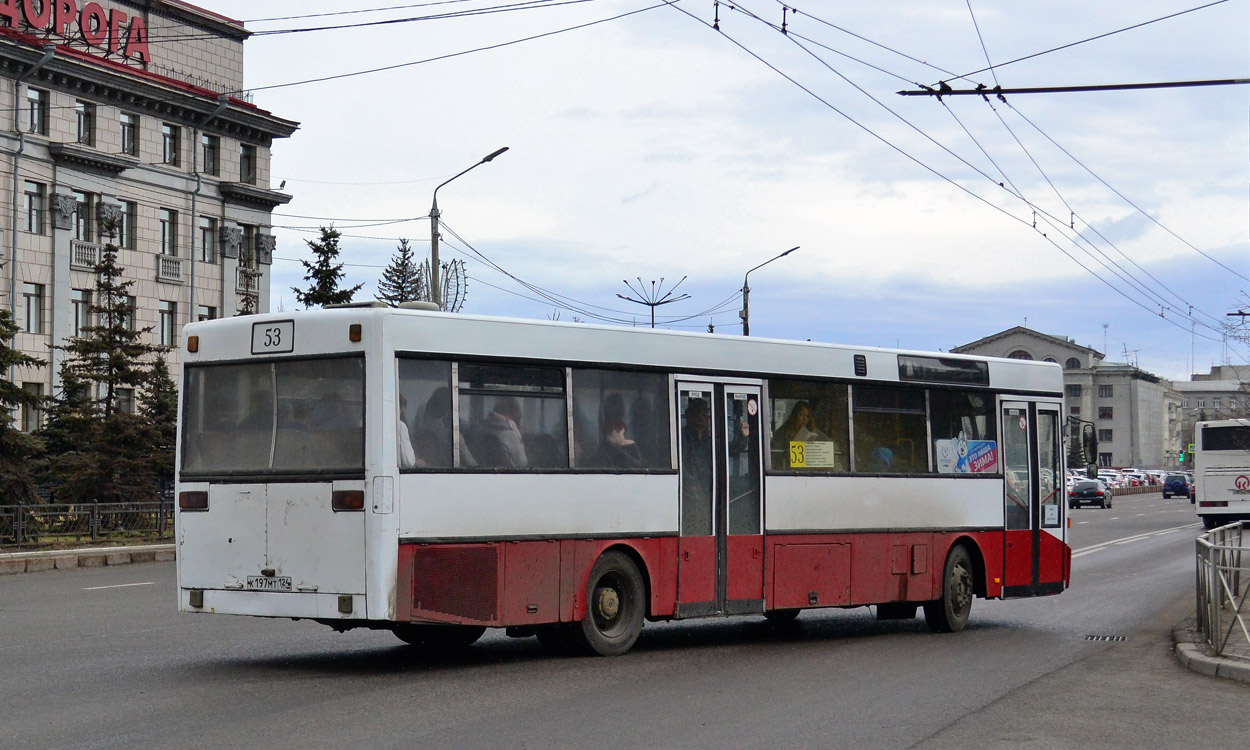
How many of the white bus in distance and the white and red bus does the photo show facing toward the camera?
0

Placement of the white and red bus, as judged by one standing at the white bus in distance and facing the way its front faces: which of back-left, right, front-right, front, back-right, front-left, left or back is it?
back

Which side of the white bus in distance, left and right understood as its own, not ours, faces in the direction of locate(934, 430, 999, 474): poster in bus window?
back

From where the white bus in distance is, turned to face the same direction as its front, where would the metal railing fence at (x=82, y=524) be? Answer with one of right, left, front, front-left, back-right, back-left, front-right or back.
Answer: back-left

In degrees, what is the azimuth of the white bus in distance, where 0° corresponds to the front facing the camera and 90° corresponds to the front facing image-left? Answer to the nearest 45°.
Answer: approximately 180°

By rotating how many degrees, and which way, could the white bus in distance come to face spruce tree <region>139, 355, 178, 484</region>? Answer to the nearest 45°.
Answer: approximately 135° to its left

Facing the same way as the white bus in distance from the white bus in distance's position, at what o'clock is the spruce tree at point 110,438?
The spruce tree is roughly at 8 o'clock from the white bus in distance.

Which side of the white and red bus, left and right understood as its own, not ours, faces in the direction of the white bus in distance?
front

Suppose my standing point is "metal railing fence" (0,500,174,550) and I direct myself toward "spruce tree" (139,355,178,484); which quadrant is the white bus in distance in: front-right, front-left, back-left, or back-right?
front-right

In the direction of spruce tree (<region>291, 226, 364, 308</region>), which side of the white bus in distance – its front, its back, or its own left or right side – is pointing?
left

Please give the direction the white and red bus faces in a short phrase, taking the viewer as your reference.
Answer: facing away from the viewer and to the right of the viewer

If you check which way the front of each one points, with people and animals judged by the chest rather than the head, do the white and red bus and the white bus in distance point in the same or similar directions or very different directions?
same or similar directions

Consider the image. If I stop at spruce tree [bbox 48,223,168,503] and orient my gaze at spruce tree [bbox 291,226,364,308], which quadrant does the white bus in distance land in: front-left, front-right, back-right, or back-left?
front-right
